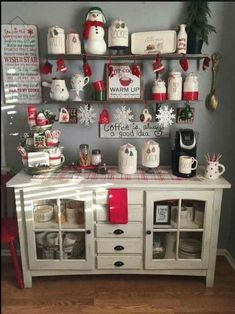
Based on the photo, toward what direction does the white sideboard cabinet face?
toward the camera

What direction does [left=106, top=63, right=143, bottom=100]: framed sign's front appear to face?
toward the camera

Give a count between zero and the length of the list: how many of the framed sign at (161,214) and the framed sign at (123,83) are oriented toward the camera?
2

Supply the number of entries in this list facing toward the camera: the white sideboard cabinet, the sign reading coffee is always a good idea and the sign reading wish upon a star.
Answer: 3

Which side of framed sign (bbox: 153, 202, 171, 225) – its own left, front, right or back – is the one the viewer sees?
front

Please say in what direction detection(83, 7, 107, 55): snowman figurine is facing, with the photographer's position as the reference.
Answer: facing the viewer
